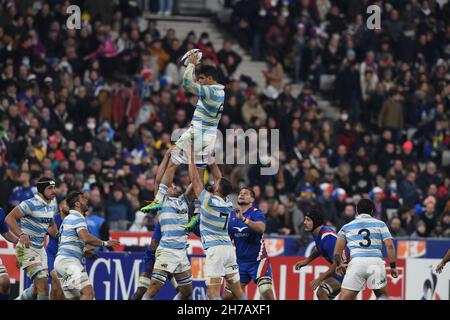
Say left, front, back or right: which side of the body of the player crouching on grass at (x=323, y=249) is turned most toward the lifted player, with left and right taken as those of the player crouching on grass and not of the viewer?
front

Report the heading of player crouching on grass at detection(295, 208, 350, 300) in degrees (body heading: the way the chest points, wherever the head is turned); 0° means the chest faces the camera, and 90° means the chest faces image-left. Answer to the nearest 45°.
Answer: approximately 90°
